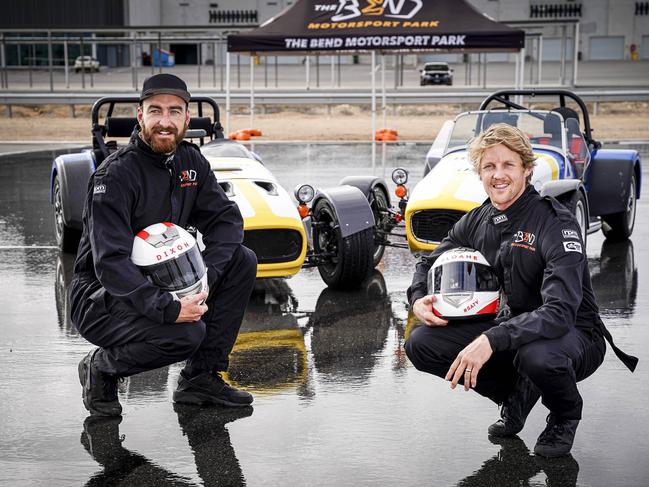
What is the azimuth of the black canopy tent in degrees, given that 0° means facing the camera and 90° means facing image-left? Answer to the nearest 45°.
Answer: approximately 0°

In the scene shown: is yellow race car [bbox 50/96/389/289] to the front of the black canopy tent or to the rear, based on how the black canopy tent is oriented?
to the front

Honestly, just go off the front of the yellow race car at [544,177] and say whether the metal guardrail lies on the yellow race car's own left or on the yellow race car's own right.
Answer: on the yellow race car's own right

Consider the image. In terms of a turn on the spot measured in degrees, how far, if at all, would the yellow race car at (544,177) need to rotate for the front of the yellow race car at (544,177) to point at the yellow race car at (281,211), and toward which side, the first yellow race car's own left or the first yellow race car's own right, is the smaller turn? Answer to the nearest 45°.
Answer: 0° — it already faces it

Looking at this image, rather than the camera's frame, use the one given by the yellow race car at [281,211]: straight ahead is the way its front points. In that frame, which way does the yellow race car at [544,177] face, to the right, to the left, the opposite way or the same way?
to the right

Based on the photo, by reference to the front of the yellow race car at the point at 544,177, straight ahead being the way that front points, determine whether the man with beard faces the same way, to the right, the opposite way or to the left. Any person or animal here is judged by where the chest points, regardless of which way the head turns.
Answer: to the left

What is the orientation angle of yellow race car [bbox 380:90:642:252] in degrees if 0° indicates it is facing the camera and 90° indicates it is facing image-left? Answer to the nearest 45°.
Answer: approximately 45°

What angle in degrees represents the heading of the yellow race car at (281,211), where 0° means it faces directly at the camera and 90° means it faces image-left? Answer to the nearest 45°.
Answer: approximately 315°

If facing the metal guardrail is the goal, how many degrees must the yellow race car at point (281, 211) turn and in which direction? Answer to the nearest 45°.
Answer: approximately 135° to its left

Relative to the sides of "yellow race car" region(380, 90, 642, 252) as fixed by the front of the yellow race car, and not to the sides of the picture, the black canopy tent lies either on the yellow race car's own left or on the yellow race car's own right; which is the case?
on the yellow race car's own right

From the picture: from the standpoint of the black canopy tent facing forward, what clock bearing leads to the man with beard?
The man with beard is roughly at 12 o'clock from the black canopy tent.

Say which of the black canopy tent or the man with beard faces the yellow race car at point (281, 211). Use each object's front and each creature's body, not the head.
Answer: the black canopy tent

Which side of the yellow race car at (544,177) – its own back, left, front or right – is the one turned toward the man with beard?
front

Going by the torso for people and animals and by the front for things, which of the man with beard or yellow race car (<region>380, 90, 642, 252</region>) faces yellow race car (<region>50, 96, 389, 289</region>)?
yellow race car (<region>380, 90, 642, 252</region>)

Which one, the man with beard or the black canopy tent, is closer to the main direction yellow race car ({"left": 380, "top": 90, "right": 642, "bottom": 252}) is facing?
the man with beard
